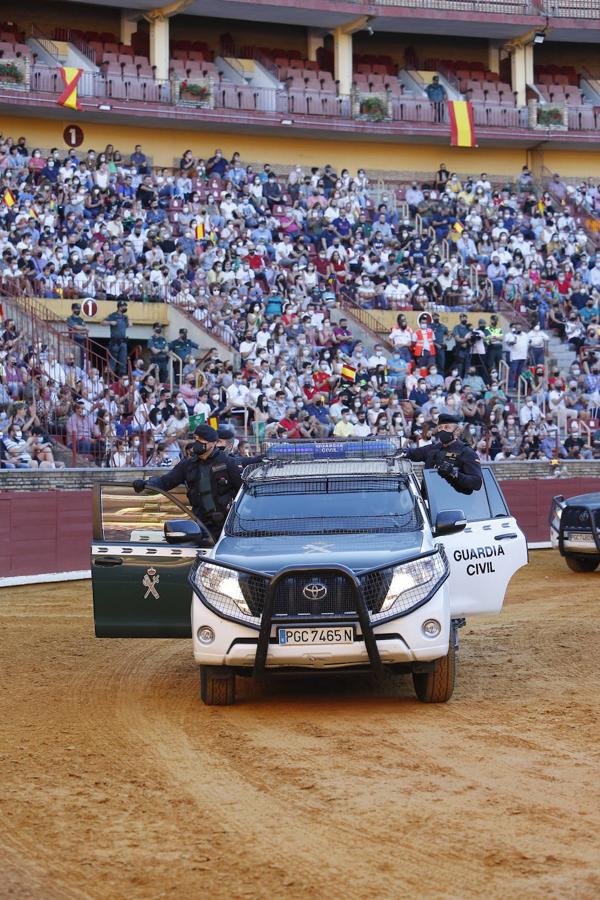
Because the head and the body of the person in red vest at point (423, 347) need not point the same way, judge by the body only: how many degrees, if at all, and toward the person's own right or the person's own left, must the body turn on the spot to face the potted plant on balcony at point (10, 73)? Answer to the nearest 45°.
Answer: approximately 135° to the person's own right

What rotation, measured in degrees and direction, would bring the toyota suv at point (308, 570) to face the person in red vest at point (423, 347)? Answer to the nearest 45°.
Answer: approximately 180°

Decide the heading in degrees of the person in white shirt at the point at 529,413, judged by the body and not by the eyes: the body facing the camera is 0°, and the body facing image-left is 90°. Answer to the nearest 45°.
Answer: approximately 0°

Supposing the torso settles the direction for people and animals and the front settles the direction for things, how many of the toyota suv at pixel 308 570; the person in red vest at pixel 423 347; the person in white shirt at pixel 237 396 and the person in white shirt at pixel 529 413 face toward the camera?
4

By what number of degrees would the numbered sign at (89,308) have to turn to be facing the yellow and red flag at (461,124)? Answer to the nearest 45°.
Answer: approximately 135° to its left

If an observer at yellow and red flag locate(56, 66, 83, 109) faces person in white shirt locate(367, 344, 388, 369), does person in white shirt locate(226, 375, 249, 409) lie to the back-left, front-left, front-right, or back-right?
front-right

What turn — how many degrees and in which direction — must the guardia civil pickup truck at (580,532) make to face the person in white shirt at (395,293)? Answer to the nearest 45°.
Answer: approximately 135° to its right

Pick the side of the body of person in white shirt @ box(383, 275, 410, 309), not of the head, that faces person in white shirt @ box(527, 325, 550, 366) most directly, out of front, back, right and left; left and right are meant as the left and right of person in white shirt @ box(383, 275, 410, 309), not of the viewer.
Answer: left

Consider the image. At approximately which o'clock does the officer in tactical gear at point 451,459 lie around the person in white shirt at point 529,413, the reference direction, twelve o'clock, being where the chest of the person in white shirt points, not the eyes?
The officer in tactical gear is roughly at 12 o'clock from the person in white shirt.

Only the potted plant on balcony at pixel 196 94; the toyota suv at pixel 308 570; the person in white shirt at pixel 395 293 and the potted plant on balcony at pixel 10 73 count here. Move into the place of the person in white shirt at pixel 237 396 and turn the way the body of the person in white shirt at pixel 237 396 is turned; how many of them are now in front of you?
1

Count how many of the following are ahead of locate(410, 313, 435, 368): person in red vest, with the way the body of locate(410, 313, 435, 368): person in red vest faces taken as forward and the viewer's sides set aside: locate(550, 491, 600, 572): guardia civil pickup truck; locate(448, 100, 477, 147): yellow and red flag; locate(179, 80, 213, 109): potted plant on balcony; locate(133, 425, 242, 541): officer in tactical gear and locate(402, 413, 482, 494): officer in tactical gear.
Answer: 3

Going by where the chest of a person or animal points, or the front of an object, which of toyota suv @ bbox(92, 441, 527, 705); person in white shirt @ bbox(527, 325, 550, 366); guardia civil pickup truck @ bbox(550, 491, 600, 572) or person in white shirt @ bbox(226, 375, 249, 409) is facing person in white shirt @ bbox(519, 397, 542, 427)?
person in white shirt @ bbox(527, 325, 550, 366)

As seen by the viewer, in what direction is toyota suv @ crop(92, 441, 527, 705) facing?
toward the camera

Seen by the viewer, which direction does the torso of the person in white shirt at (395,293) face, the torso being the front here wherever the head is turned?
toward the camera

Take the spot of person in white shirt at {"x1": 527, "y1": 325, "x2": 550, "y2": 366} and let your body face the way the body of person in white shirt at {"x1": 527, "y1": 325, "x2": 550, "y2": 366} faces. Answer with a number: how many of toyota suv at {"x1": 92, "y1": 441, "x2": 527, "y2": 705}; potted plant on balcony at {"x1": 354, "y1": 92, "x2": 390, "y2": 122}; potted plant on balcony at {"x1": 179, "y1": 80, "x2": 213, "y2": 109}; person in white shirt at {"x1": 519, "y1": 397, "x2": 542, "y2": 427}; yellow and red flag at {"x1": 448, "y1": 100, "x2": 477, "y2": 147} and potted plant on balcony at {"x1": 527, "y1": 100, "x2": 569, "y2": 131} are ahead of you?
2

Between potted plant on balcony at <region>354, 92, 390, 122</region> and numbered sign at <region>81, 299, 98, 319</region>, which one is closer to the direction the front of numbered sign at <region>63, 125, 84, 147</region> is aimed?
the numbered sign

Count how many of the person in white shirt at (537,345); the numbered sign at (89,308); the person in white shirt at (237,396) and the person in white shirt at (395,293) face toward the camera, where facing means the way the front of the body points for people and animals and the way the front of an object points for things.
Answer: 4

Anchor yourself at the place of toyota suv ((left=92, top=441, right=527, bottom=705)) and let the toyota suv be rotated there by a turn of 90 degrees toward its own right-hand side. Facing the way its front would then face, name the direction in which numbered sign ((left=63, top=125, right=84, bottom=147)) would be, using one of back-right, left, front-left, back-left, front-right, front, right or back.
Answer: right

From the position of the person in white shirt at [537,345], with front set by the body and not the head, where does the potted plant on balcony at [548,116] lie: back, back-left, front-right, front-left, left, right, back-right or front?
back
